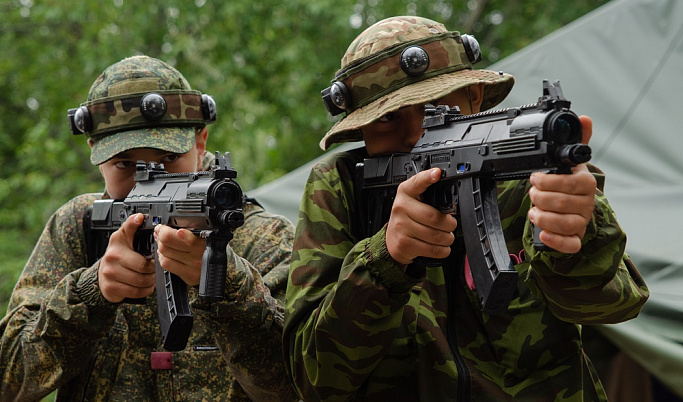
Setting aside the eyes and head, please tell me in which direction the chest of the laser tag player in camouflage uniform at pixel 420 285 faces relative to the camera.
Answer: toward the camera

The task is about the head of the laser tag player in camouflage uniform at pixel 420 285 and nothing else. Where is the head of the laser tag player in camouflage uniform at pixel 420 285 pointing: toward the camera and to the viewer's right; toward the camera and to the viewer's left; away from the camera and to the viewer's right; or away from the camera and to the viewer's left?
toward the camera and to the viewer's right

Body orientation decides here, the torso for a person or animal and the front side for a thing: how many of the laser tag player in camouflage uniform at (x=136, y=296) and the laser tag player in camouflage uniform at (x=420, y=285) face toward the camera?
2

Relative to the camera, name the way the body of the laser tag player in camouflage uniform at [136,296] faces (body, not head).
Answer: toward the camera

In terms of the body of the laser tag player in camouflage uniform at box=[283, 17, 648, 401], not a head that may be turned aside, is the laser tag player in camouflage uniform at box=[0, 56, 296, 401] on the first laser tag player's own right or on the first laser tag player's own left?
on the first laser tag player's own right
